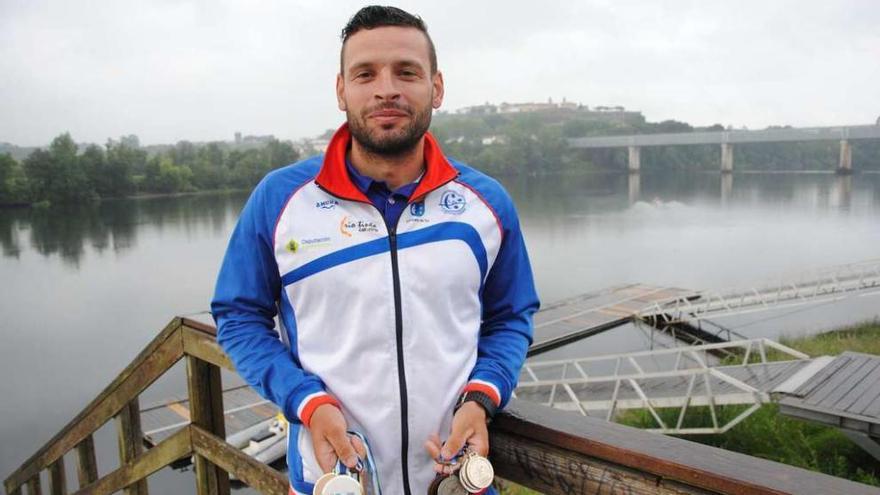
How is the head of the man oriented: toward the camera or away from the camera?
toward the camera

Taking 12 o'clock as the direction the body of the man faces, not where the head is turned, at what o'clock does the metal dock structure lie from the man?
The metal dock structure is roughly at 7 o'clock from the man.

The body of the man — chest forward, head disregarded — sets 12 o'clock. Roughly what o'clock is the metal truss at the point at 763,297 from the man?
The metal truss is roughly at 7 o'clock from the man.

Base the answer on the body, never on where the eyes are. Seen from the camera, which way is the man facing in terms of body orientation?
toward the camera
